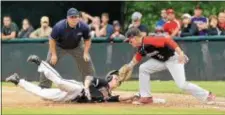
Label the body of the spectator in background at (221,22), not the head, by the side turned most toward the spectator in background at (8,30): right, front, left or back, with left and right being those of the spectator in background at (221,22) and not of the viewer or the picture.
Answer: right

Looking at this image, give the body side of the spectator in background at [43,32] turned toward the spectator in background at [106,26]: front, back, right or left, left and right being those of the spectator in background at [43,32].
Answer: left

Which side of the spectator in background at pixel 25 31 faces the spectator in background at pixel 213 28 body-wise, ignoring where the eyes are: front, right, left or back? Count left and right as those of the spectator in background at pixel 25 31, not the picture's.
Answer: left

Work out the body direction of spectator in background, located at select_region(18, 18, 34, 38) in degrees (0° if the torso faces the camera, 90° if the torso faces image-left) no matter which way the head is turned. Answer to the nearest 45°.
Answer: approximately 0°

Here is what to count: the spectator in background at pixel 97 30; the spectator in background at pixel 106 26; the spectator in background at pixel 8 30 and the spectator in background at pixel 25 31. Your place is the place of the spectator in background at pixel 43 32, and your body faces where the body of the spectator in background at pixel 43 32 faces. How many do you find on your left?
2

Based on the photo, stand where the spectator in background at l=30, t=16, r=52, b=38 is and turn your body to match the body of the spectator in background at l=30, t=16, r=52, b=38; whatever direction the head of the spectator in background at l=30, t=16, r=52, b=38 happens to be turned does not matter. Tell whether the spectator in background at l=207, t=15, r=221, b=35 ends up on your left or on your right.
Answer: on your left

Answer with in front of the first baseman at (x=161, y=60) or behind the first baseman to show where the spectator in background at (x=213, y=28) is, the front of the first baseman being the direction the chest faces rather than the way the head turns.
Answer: behind

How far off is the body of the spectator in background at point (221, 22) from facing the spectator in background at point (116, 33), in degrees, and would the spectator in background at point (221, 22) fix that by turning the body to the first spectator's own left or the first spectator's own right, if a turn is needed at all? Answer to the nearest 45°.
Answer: approximately 90° to the first spectator's own right

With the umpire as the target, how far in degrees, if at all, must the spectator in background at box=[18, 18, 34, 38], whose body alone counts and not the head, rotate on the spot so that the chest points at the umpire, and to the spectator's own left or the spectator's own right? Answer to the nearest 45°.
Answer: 0° — they already face them

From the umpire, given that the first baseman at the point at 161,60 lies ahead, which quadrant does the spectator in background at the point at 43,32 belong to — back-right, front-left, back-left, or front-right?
back-left

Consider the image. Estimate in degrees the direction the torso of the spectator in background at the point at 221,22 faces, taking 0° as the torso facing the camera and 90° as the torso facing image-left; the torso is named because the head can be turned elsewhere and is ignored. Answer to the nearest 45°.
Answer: approximately 0°
